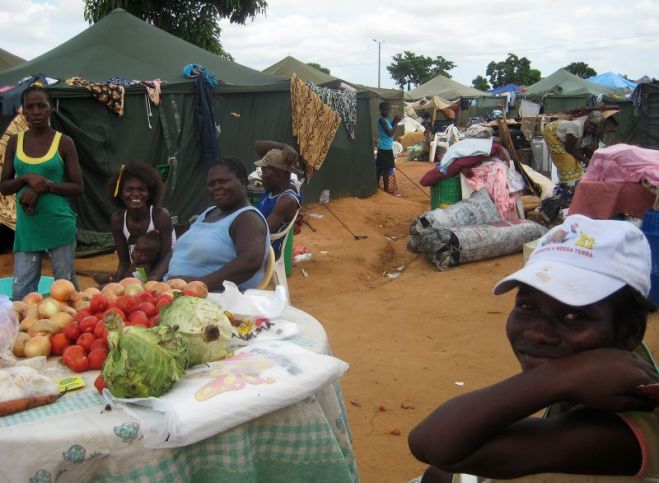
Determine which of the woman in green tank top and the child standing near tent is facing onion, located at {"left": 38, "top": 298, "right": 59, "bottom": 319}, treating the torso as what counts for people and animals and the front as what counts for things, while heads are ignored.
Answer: the woman in green tank top

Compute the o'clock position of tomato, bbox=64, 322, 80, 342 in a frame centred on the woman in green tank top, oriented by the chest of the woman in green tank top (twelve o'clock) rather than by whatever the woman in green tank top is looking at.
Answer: The tomato is roughly at 12 o'clock from the woman in green tank top.

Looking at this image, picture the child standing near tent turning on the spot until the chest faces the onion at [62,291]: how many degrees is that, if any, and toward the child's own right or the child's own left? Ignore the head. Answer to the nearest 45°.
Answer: approximately 90° to the child's own right

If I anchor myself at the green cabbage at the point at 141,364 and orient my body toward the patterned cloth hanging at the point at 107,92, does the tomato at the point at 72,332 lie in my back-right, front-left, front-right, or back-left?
front-left

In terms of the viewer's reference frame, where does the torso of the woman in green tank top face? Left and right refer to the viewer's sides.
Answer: facing the viewer

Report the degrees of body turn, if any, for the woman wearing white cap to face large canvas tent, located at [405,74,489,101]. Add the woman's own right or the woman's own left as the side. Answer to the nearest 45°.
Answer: approximately 135° to the woman's own right

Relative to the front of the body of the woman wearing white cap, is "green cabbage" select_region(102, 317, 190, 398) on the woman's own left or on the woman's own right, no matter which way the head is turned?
on the woman's own right

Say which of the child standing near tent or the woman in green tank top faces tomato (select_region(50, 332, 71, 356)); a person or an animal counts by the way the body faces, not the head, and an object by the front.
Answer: the woman in green tank top

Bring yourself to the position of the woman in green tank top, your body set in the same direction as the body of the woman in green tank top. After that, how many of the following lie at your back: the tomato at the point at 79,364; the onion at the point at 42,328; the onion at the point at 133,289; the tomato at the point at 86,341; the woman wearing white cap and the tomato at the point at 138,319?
0

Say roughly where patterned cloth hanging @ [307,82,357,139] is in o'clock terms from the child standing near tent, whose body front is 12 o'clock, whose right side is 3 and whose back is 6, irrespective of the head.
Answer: The patterned cloth hanging is roughly at 4 o'clock from the child standing near tent.

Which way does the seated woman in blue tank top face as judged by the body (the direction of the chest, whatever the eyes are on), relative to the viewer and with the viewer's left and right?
facing the viewer and to the left of the viewer

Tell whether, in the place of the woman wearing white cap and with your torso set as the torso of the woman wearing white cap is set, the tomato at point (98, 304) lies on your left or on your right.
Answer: on your right

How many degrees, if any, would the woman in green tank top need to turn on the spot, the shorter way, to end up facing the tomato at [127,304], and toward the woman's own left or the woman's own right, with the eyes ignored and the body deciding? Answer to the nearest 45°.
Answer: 0° — they already face it

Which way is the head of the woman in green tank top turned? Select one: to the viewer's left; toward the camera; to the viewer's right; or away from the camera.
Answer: toward the camera

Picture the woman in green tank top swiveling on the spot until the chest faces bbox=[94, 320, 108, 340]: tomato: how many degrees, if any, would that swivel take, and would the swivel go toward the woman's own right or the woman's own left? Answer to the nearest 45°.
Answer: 0° — they already face it
